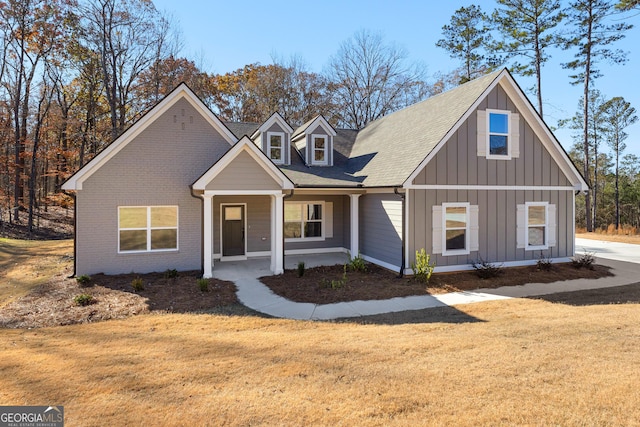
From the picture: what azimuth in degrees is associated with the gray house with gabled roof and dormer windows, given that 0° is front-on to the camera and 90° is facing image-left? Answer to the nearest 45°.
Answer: approximately 0°

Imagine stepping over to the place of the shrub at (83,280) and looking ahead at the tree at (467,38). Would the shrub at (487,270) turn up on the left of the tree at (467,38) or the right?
right

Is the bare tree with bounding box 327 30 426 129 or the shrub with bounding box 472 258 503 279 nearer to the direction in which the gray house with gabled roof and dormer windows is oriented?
the shrub

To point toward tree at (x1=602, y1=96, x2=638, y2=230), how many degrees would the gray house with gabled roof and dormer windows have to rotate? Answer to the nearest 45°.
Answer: approximately 135° to its left

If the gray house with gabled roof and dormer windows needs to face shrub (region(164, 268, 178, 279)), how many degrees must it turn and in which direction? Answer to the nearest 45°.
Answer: approximately 90° to its right

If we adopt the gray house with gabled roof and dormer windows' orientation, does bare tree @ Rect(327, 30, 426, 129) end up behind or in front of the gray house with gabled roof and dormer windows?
behind

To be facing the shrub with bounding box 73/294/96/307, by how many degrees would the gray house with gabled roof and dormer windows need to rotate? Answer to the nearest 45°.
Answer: approximately 45° to its right
